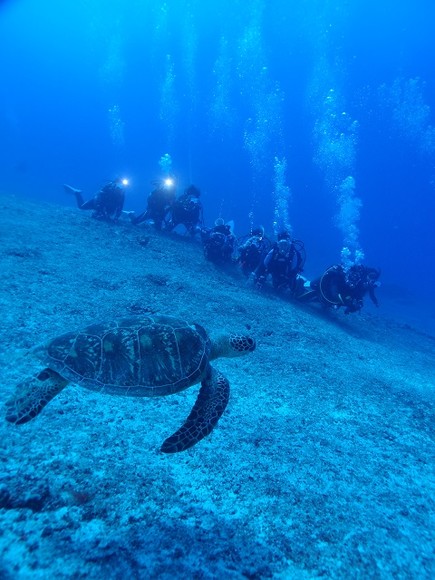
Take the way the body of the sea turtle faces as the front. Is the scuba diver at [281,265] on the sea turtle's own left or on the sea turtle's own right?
on the sea turtle's own left

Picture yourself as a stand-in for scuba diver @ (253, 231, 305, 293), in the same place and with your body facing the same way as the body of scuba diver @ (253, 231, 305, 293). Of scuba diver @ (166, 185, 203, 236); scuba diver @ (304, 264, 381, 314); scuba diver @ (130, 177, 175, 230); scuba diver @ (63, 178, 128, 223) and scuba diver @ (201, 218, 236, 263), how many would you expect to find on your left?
1

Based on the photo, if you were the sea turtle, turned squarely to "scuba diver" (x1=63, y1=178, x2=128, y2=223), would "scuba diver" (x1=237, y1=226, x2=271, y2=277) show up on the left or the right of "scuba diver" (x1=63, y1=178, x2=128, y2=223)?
right

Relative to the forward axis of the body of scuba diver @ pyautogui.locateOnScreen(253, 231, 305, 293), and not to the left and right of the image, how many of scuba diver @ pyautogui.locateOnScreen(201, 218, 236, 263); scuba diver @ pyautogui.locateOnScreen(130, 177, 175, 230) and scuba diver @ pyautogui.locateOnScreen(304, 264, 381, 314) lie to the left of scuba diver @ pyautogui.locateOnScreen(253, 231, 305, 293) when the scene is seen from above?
1

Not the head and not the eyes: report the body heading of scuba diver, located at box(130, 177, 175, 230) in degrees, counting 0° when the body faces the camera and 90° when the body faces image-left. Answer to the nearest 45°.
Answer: approximately 315°

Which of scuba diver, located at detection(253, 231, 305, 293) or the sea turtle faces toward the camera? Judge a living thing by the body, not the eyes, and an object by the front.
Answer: the scuba diver

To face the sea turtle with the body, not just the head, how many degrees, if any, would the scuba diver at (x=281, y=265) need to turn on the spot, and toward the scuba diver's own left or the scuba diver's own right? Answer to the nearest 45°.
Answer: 0° — they already face it

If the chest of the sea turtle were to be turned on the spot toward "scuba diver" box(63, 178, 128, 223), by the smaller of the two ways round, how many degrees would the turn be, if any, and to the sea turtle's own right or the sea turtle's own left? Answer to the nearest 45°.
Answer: approximately 90° to the sea turtle's own left

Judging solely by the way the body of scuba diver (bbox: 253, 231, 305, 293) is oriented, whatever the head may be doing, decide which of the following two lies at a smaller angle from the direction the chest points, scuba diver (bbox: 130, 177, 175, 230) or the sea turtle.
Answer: the sea turtle

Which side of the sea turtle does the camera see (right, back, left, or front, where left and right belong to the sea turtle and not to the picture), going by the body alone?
right

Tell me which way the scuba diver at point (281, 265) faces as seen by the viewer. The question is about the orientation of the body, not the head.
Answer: toward the camera

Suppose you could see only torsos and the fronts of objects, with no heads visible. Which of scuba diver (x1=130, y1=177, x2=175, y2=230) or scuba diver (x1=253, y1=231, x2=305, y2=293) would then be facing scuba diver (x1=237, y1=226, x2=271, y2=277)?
scuba diver (x1=130, y1=177, x2=175, y2=230)
